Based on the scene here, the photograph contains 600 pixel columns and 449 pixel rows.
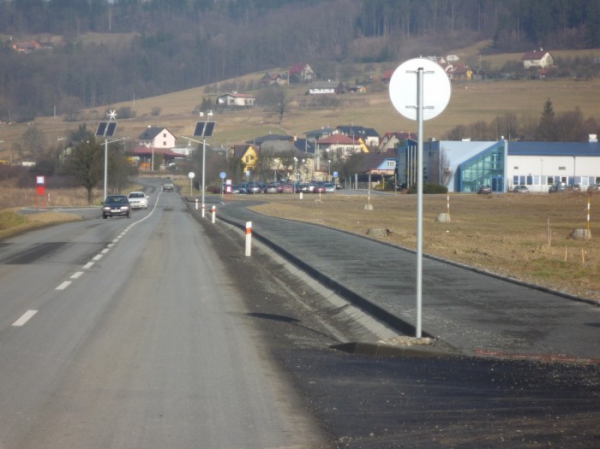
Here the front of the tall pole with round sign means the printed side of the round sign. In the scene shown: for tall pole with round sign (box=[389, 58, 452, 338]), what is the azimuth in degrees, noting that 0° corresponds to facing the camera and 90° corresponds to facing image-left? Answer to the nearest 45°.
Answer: approximately 180°
